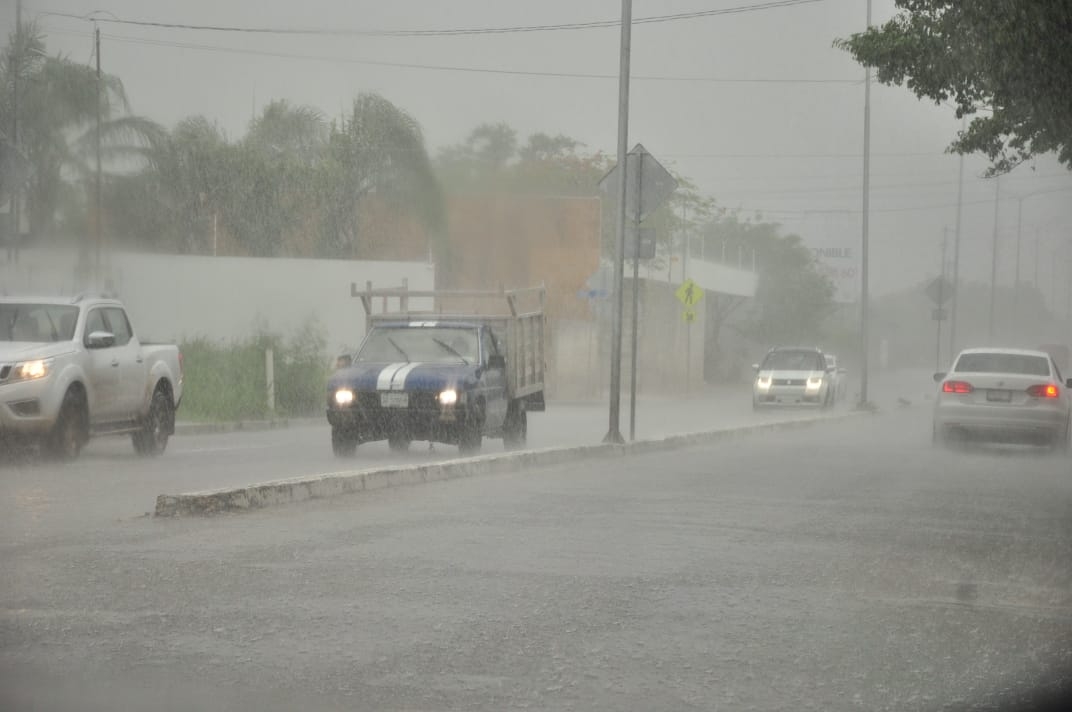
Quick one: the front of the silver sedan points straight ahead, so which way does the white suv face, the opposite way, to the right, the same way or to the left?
the opposite way

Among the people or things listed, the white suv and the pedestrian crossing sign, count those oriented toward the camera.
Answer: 2

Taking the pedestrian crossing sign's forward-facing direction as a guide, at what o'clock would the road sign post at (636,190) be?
The road sign post is roughly at 12 o'clock from the pedestrian crossing sign.

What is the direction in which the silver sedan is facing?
away from the camera

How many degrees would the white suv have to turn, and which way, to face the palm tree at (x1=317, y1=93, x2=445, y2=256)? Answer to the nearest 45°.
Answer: approximately 90° to its right

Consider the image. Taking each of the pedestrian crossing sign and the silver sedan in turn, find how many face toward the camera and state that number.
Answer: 1

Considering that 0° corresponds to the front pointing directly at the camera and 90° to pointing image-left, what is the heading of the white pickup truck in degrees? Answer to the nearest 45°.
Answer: approximately 45°

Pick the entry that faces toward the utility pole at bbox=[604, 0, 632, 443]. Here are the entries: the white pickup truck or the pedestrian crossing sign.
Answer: the pedestrian crossing sign

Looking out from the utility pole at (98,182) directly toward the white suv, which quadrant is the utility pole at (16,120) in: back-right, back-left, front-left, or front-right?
back-right

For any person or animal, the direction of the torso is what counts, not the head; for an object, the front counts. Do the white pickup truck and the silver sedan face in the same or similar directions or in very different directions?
very different directions
